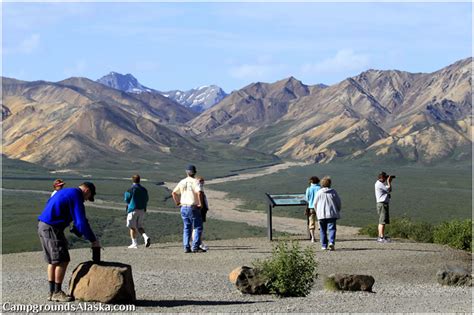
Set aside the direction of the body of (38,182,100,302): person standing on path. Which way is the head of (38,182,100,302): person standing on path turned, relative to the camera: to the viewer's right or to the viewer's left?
to the viewer's right

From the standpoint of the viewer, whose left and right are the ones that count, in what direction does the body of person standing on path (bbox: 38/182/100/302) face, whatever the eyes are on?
facing to the right of the viewer

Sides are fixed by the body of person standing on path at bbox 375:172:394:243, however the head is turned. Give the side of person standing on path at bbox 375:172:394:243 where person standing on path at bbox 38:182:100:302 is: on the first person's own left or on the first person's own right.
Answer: on the first person's own right

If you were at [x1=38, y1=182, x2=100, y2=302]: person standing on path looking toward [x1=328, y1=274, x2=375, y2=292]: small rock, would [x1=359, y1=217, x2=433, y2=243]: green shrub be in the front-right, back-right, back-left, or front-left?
front-left

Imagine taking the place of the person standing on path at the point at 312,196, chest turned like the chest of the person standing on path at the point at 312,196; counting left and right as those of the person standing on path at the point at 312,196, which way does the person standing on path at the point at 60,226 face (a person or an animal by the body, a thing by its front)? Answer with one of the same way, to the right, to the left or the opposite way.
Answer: to the right

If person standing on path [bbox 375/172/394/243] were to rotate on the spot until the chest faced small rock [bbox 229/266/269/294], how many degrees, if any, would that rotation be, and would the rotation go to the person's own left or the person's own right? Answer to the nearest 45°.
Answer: approximately 90° to the person's own right

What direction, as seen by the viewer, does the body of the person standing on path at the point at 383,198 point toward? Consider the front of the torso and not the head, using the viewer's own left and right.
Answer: facing to the right of the viewer

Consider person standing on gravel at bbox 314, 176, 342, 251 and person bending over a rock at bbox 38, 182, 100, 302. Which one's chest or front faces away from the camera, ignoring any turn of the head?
person standing on gravel at bbox 314, 176, 342, 251

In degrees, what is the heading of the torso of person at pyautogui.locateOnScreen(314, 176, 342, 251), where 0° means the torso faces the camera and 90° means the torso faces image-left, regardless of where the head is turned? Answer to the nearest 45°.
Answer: approximately 180°

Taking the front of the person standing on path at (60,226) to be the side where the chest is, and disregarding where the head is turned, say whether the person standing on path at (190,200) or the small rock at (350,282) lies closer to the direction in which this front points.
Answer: the small rock

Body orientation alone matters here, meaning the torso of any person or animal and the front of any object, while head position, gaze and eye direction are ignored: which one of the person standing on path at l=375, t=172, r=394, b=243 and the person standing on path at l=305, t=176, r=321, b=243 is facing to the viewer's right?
the person standing on path at l=375, t=172, r=394, b=243

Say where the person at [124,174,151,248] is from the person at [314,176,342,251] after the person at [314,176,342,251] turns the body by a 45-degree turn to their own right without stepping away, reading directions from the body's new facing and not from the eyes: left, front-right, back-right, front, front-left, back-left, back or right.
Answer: back-left

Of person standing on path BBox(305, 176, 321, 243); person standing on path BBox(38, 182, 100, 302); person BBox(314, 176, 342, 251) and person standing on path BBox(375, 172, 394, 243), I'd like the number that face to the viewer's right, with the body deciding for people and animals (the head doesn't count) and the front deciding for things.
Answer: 2

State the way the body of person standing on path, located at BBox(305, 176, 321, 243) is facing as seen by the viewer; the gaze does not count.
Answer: away from the camera
